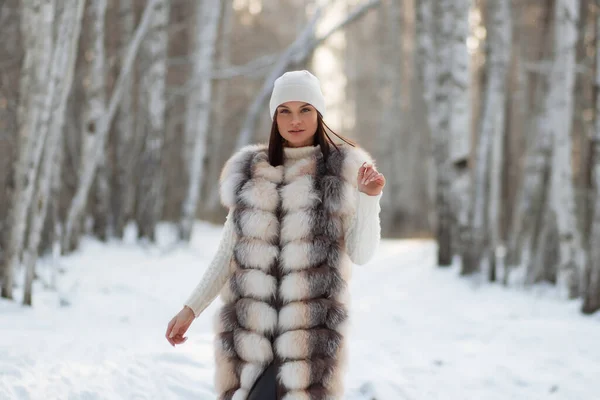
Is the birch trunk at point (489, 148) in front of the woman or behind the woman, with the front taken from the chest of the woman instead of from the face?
behind

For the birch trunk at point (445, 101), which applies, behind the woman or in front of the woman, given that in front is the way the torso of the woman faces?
behind

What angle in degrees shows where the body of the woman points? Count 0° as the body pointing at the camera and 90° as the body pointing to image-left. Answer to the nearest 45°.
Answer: approximately 0°

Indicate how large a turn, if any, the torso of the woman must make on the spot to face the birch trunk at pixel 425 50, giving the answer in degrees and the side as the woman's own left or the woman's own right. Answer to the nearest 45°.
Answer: approximately 180°

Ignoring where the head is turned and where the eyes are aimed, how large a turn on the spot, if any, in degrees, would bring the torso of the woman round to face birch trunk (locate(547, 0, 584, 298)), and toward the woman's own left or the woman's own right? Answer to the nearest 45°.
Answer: approximately 135° to the woman's own left

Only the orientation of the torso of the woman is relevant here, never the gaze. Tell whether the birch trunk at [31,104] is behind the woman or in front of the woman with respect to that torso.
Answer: behind

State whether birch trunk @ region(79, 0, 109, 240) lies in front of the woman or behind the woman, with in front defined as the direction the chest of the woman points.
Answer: behind

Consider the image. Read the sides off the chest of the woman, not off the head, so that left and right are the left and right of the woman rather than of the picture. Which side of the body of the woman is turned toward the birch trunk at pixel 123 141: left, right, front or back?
back
